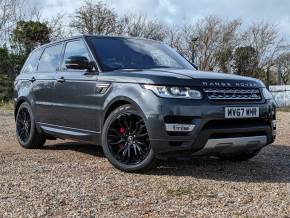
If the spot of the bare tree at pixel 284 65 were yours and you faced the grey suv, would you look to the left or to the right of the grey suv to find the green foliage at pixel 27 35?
right

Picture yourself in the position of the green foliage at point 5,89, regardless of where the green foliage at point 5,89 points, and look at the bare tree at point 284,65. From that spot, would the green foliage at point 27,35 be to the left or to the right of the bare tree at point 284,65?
left

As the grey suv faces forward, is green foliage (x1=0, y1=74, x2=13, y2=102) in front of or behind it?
behind

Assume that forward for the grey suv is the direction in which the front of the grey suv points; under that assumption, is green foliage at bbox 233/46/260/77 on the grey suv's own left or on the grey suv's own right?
on the grey suv's own left

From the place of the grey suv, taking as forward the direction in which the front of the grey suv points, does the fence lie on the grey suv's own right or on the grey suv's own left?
on the grey suv's own left

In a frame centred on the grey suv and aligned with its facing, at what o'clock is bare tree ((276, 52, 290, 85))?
The bare tree is roughly at 8 o'clock from the grey suv.

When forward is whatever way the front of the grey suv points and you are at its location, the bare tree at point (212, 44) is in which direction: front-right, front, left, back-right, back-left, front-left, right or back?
back-left

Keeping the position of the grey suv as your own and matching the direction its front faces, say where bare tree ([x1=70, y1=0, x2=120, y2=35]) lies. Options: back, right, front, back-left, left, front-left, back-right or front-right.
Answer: back-left

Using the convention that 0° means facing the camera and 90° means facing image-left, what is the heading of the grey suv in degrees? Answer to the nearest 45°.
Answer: approximately 315°
